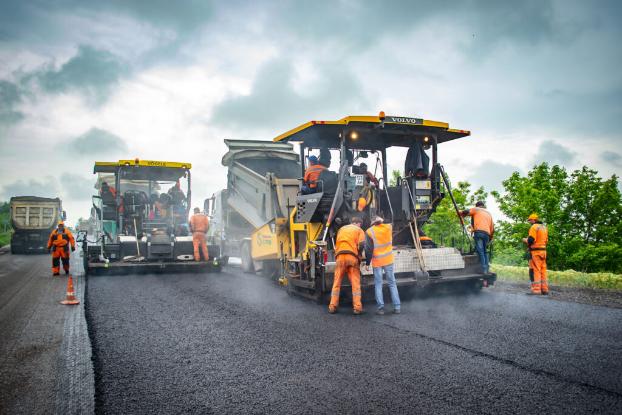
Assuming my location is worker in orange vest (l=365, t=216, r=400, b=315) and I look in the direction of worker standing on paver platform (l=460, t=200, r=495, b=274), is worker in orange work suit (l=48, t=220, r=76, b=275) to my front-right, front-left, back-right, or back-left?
back-left

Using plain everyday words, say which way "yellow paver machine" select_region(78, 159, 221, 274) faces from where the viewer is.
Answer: facing away from the viewer

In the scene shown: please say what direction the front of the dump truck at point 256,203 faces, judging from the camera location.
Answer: facing away from the viewer and to the left of the viewer

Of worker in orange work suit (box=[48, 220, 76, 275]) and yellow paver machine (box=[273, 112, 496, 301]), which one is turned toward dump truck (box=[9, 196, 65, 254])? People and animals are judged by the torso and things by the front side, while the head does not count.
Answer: the yellow paver machine

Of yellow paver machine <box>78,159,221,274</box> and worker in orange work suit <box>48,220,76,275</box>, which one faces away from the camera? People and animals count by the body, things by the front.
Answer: the yellow paver machine

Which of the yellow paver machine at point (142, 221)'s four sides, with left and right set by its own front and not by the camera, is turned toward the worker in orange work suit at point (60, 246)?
left

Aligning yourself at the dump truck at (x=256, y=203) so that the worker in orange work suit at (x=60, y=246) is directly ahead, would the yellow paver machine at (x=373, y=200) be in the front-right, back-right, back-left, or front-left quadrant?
back-left

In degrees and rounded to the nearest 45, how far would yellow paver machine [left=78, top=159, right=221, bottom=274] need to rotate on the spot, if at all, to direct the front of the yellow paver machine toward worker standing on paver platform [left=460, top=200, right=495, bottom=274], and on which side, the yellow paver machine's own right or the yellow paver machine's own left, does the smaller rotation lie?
approximately 135° to the yellow paver machine's own right

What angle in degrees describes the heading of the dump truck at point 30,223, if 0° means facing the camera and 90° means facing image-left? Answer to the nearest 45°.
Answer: approximately 180°

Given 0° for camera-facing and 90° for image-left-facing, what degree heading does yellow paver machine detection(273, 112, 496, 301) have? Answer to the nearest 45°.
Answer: approximately 135°
